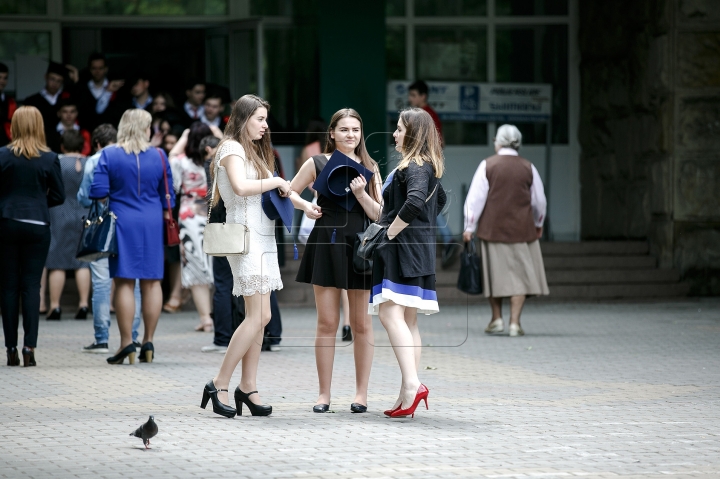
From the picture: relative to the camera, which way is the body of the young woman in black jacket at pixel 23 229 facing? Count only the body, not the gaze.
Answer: away from the camera

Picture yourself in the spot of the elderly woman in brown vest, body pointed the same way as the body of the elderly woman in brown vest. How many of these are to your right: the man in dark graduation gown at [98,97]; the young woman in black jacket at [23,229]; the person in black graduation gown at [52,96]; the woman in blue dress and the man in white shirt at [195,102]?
0

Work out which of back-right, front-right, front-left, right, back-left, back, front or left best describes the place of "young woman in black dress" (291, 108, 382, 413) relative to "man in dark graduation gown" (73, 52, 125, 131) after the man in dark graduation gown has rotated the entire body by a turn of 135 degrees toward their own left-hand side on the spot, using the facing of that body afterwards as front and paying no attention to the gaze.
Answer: back-right

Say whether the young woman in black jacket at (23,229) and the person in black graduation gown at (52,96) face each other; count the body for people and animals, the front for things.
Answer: yes

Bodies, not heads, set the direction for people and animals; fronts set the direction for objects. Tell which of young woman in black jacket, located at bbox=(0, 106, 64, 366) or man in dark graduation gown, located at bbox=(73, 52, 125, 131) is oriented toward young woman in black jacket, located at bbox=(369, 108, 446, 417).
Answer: the man in dark graduation gown

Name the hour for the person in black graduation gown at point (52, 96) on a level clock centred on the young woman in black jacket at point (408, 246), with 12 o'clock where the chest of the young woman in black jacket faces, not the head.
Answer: The person in black graduation gown is roughly at 2 o'clock from the young woman in black jacket.

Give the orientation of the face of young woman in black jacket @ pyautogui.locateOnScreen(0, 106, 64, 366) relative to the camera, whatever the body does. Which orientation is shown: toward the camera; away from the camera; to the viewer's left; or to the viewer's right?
away from the camera

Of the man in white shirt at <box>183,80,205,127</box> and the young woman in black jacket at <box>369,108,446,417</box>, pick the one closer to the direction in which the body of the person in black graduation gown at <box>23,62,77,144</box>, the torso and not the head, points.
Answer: the young woman in black jacket

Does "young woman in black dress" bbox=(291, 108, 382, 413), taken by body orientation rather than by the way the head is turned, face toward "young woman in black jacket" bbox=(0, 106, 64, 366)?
no

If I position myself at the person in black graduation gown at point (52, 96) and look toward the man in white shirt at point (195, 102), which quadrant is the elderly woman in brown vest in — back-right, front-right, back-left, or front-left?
front-right

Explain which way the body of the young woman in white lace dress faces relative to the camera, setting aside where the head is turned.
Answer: to the viewer's right

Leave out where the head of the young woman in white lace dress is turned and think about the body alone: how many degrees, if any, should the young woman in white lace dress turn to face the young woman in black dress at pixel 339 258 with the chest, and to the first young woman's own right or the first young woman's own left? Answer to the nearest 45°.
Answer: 0° — they already face them

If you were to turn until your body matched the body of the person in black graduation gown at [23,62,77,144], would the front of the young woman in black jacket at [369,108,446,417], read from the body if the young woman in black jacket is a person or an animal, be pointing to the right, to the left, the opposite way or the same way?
to the right

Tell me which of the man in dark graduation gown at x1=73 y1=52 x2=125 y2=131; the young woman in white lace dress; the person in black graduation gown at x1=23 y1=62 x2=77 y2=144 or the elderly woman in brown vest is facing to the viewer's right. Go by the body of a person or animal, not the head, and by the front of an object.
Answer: the young woman in white lace dress

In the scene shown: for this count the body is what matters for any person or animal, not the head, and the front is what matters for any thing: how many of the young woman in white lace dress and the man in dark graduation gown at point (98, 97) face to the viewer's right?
1

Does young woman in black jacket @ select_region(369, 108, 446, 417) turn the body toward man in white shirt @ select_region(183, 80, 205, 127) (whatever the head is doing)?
no

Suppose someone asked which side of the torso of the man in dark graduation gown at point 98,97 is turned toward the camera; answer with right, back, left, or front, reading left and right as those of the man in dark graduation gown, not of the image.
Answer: front

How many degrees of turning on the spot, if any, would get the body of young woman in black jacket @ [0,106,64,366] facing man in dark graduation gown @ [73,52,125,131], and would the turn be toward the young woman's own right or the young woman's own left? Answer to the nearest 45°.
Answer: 0° — they already face them

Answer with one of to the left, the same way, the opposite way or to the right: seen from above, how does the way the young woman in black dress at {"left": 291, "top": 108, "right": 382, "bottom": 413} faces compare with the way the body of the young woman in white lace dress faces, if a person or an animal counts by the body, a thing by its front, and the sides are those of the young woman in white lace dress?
to the right
